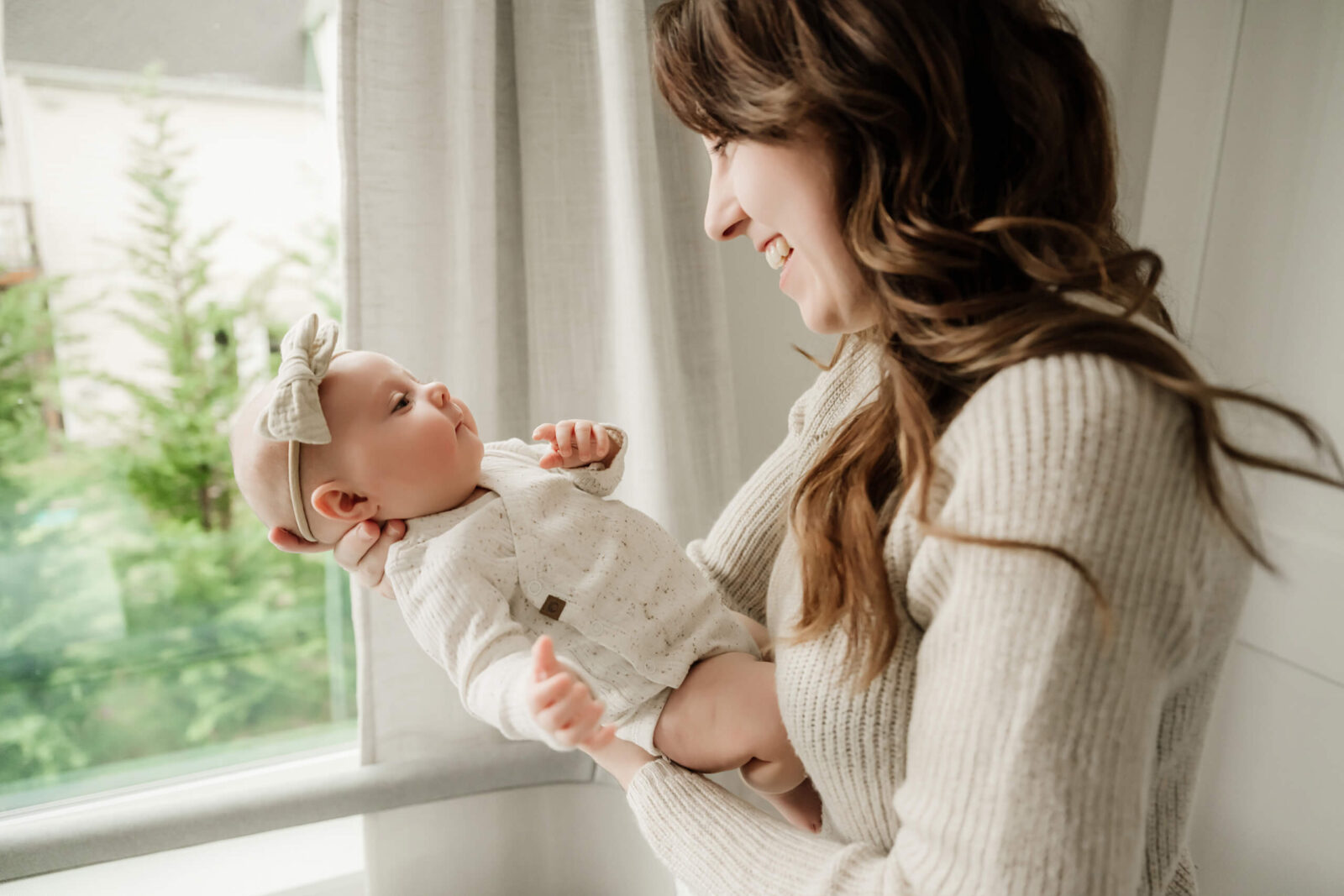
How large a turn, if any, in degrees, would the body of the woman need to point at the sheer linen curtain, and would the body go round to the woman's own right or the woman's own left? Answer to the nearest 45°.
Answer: approximately 45° to the woman's own right

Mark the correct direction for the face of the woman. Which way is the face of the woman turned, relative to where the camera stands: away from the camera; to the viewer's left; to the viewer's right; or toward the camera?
to the viewer's left

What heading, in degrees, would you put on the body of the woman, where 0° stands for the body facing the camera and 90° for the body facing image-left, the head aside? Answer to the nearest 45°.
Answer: approximately 90°
